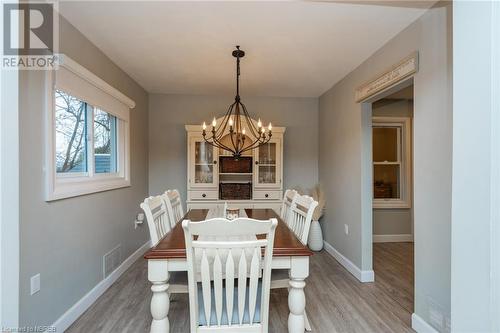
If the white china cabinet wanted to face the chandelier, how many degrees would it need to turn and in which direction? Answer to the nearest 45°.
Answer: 0° — it already faces it

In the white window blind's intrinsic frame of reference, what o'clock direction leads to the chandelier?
The chandelier is roughly at 11 o'clock from the white window blind.

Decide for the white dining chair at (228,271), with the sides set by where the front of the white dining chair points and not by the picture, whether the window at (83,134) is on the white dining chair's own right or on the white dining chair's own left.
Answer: on the white dining chair's own left

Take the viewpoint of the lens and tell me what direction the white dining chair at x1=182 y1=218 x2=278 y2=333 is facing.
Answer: facing away from the viewer

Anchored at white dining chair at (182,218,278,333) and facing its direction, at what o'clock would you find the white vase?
The white vase is roughly at 1 o'clock from the white dining chair.

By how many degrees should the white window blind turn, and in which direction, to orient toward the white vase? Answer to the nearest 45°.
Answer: approximately 45° to its left

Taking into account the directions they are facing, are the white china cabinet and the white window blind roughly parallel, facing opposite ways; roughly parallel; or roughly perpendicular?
roughly perpendicular

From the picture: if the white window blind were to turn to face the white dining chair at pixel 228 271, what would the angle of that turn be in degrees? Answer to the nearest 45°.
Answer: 0° — it already faces it

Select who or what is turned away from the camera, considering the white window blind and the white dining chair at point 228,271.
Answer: the white dining chair

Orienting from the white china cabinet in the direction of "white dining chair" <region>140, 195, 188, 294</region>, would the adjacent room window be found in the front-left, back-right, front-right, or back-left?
back-left

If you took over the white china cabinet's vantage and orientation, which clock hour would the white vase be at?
The white vase is roughly at 9 o'clock from the white china cabinet.

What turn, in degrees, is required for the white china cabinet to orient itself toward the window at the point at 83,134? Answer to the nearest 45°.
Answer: approximately 45° to its right

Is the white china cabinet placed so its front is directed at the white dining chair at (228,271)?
yes

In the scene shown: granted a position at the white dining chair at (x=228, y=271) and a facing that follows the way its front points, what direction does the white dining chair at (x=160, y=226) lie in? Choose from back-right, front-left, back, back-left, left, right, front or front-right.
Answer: front-left
